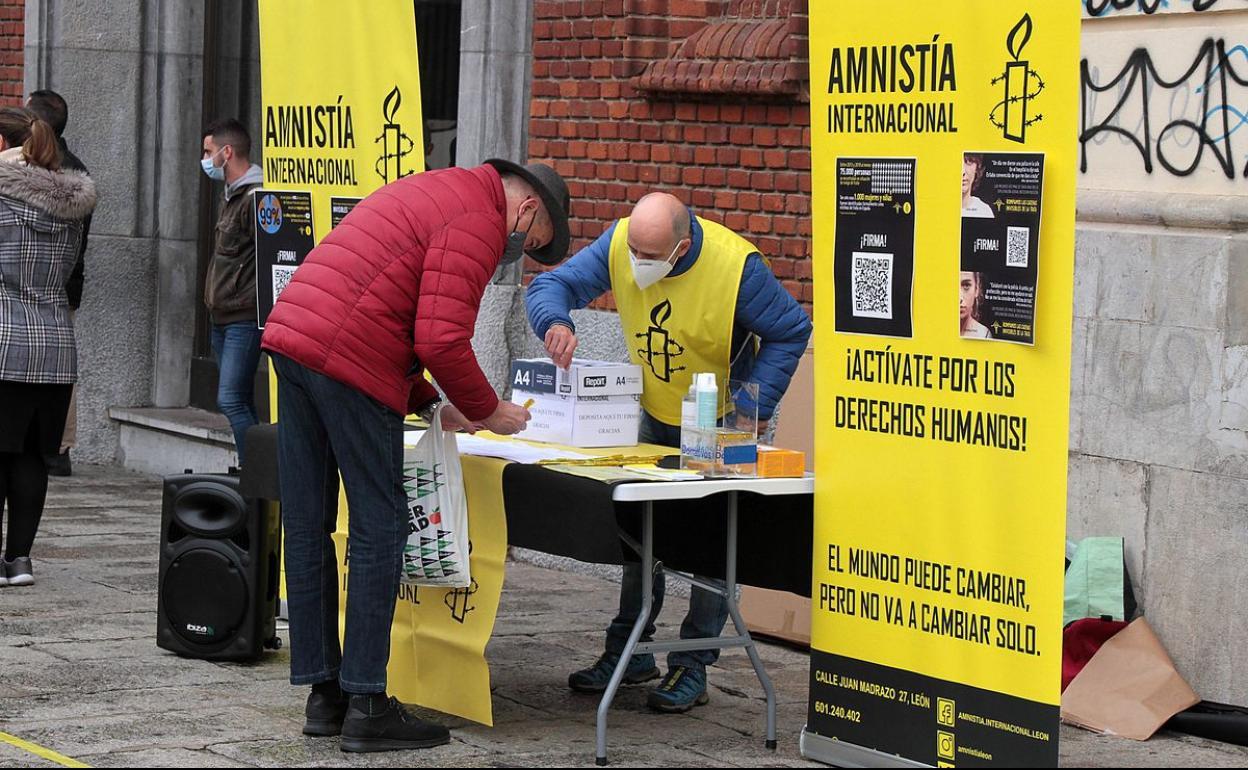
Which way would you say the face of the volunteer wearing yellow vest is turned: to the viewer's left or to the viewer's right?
to the viewer's left

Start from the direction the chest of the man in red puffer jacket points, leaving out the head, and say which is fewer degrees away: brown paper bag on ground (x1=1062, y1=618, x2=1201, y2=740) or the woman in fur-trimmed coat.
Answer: the brown paper bag on ground

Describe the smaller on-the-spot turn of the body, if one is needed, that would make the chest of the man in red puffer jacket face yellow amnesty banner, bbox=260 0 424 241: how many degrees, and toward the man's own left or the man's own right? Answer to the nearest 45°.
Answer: approximately 90° to the man's own left

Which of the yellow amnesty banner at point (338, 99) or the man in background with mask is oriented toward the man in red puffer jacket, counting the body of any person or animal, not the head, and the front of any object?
the yellow amnesty banner

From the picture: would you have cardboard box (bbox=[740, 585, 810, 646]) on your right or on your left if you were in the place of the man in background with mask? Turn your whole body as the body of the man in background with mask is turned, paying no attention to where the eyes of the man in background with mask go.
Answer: on your left

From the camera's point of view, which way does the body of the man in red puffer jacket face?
to the viewer's right

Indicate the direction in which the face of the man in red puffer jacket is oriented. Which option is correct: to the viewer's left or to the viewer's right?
to the viewer's right

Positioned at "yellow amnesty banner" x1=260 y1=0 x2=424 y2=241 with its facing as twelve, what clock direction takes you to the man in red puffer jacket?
The man in red puffer jacket is roughly at 12 o'clock from the yellow amnesty banner.

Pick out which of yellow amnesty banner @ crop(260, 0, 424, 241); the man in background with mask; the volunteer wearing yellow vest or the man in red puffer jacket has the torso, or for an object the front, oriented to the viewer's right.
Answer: the man in red puffer jacket

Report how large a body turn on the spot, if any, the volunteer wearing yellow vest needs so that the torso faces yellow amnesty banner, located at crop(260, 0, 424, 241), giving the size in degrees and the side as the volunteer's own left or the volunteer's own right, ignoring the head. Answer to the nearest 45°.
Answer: approximately 90° to the volunteer's own right
